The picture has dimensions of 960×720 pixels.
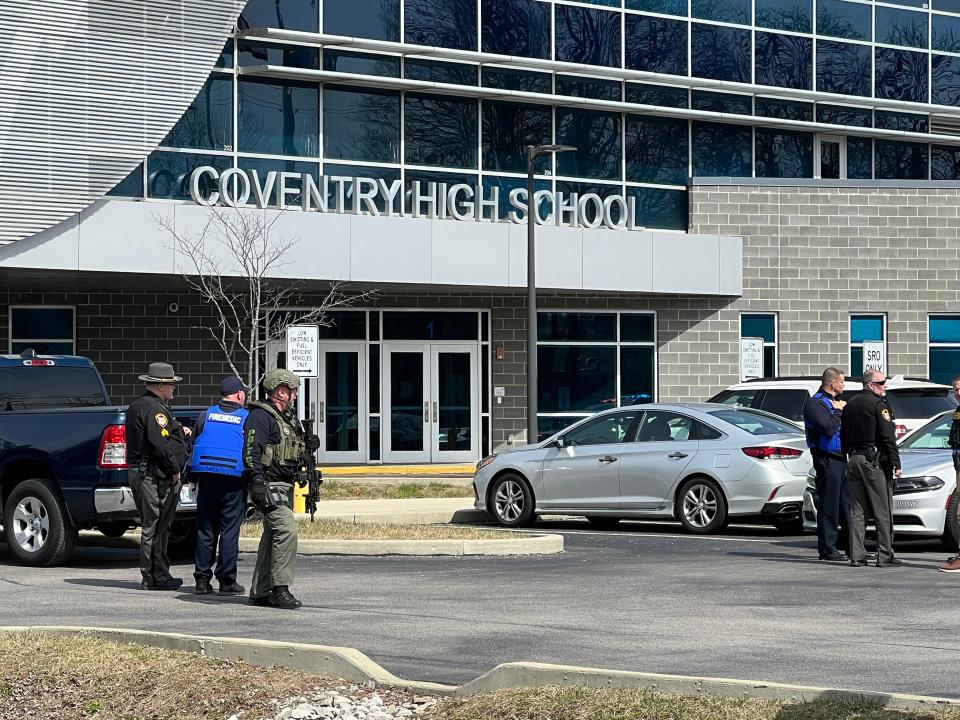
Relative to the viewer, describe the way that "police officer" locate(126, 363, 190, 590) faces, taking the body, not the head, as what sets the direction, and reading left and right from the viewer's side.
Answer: facing to the right of the viewer

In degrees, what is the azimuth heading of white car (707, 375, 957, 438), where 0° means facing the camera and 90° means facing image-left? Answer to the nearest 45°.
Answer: approximately 135°

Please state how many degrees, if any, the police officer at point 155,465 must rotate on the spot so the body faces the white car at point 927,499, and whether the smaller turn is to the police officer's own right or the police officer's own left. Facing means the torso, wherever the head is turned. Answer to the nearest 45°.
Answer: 0° — they already face it

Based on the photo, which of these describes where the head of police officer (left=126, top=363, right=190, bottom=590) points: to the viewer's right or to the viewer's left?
to the viewer's right

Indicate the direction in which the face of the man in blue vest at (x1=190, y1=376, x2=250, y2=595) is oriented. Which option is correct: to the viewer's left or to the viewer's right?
to the viewer's right

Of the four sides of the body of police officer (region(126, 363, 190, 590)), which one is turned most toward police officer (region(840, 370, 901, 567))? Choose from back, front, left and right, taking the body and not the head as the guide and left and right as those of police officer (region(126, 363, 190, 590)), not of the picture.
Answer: front

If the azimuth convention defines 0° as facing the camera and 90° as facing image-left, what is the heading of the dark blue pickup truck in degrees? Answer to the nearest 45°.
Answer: approximately 135°

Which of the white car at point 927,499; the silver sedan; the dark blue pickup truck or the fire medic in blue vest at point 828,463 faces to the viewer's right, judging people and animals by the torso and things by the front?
the fire medic in blue vest

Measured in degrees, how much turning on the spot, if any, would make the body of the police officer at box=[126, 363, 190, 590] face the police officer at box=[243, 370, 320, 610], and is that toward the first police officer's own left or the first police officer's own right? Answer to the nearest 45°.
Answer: approximately 45° to the first police officer's own right

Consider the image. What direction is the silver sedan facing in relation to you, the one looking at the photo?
facing away from the viewer and to the left of the viewer

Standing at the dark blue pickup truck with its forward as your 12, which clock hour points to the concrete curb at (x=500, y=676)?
The concrete curb is roughly at 7 o'clock from the dark blue pickup truck.

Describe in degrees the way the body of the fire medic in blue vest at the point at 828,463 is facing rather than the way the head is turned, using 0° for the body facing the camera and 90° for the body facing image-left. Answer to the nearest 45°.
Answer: approximately 270°

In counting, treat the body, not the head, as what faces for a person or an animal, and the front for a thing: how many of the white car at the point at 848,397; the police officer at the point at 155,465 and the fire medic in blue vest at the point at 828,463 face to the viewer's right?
2
